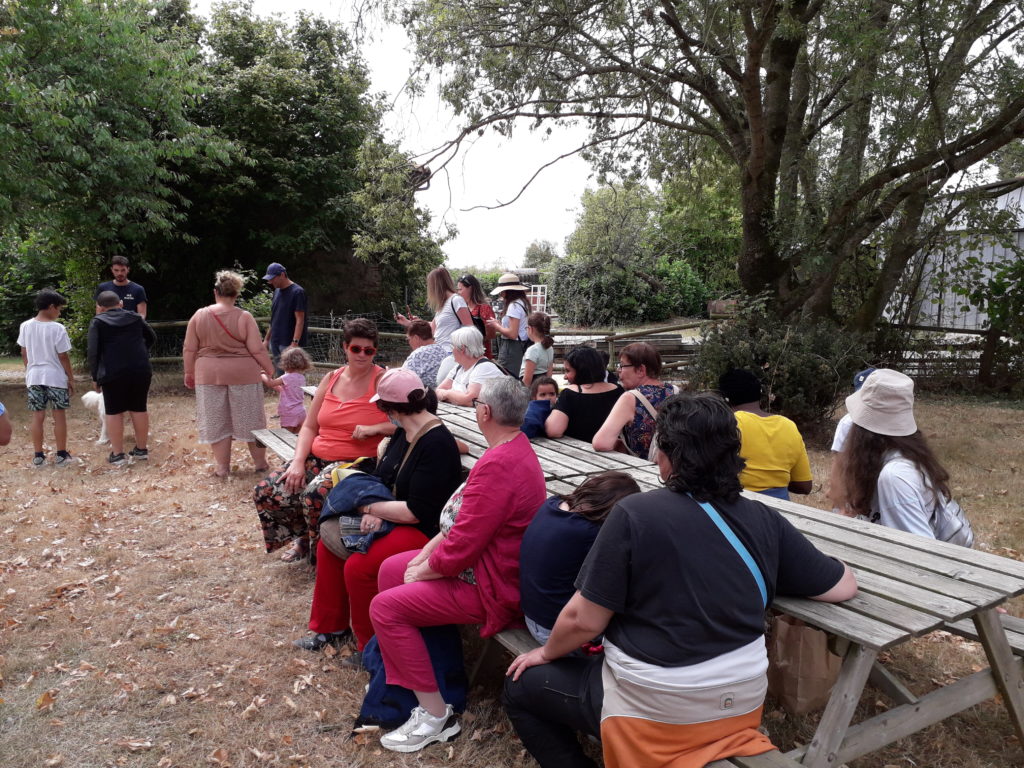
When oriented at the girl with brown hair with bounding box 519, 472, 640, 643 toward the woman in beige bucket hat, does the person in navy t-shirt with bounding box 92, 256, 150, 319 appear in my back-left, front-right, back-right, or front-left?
back-left

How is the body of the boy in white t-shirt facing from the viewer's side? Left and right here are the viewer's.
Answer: facing away from the viewer and to the right of the viewer

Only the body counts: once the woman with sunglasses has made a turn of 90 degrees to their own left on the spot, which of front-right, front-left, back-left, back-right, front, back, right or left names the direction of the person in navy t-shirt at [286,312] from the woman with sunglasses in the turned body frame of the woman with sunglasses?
back-left

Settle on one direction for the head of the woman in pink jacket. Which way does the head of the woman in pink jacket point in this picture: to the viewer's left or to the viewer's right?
to the viewer's left

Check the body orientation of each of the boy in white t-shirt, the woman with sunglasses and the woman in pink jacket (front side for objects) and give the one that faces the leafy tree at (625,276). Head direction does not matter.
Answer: the boy in white t-shirt

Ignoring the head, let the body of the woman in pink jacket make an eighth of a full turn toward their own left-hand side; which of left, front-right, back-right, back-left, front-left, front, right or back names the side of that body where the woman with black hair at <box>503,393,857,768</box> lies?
left

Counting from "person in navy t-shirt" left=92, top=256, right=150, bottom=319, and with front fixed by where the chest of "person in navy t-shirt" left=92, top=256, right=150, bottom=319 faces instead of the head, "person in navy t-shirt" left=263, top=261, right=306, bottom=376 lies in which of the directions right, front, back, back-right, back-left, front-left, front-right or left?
front-left

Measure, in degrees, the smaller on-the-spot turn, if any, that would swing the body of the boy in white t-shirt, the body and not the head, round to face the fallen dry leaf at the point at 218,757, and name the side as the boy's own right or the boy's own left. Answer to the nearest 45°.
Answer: approximately 135° to the boy's own right

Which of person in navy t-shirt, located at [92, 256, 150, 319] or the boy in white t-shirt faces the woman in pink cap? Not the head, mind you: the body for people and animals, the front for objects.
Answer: the person in navy t-shirt

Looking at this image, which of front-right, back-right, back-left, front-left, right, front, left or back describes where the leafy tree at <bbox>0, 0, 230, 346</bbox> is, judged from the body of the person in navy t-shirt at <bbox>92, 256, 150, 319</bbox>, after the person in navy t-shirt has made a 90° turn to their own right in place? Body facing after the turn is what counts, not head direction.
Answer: right

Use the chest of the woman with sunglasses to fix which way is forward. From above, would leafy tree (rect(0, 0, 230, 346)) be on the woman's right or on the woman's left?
on the woman's right

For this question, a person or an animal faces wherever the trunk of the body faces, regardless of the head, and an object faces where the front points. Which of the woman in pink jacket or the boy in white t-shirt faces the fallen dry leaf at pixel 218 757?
the woman in pink jacket
